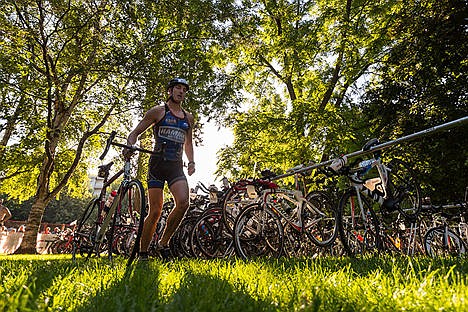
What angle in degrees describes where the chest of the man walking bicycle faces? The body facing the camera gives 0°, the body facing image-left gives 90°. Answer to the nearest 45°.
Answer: approximately 315°

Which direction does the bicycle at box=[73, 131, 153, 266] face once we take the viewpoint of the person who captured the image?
facing the viewer and to the right of the viewer

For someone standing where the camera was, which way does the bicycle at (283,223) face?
facing the viewer and to the left of the viewer

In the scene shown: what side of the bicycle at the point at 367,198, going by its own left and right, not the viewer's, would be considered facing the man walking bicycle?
front

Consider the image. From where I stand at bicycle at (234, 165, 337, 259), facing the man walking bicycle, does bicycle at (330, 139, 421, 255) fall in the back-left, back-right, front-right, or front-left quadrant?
back-left

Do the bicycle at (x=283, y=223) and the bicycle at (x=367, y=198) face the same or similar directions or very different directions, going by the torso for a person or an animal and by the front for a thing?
same or similar directions

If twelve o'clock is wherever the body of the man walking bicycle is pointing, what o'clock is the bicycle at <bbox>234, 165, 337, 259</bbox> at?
The bicycle is roughly at 10 o'clock from the man walking bicycle.

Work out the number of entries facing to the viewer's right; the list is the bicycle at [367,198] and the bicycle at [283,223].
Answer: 0
